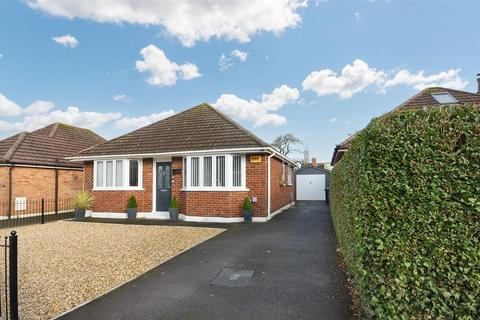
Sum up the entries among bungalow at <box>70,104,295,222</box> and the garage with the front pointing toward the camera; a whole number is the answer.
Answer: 2

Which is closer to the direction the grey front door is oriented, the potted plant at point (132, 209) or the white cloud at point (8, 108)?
the potted plant

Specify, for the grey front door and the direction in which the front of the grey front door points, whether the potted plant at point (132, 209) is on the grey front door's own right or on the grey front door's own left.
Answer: on the grey front door's own right

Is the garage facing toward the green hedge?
yes

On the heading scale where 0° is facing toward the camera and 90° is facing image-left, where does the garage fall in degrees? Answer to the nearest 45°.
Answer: approximately 0°

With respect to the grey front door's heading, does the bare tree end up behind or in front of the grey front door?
behind
